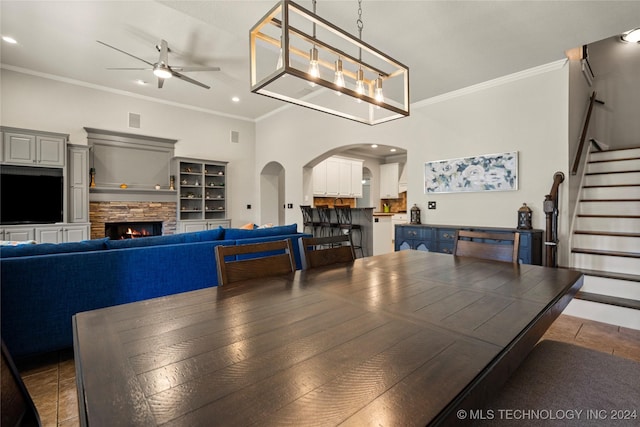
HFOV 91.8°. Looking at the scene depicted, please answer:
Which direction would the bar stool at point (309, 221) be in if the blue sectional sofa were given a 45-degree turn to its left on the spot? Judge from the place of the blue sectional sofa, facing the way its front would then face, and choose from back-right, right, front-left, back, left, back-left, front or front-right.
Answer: back-right

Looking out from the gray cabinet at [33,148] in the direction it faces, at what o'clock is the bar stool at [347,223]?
The bar stool is roughly at 10 o'clock from the gray cabinet.

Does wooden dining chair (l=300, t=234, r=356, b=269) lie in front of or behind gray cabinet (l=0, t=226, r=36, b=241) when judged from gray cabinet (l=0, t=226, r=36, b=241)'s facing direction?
in front

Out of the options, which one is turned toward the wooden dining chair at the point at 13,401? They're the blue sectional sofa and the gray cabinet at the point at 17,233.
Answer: the gray cabinet

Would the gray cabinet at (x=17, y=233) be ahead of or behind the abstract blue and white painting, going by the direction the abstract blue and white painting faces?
ahead

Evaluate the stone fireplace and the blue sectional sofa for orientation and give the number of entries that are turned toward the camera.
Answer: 1

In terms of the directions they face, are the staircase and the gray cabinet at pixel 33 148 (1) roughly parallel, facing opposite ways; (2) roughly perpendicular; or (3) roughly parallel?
roughly perpendicular

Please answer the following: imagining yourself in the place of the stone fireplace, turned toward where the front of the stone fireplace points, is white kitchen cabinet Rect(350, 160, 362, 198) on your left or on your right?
on your left

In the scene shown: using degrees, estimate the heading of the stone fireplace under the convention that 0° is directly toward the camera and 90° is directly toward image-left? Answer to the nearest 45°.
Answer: approximately 0°

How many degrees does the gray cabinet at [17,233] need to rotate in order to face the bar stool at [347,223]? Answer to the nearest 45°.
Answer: approximately 45° to its left

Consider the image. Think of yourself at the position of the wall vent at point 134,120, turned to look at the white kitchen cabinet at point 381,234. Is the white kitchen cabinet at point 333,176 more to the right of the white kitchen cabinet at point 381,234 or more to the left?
left

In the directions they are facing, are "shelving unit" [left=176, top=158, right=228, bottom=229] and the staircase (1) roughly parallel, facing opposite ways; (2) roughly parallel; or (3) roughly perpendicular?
roughly perpendicular
